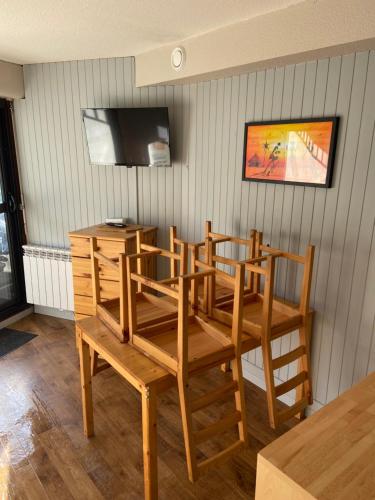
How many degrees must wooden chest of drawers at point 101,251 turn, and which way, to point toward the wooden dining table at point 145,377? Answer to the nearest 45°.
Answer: approximately 45° to its left

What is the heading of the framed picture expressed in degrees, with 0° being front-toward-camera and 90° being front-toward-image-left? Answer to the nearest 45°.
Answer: approximately 45°

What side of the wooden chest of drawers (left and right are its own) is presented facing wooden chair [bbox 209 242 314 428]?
left

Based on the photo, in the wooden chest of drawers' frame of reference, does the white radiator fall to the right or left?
on its right

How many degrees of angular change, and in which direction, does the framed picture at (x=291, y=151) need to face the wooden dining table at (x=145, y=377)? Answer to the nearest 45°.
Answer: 0° — it already faces it

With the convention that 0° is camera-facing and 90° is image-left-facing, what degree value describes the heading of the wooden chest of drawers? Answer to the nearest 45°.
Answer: approximately 45°

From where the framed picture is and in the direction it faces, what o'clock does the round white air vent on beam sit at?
The round white air vent on beam is roughly at 2 o'clock from the framed picture.

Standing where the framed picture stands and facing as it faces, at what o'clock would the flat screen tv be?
The flat screen tv is roughly at 2 o'clock from the framed picture.
